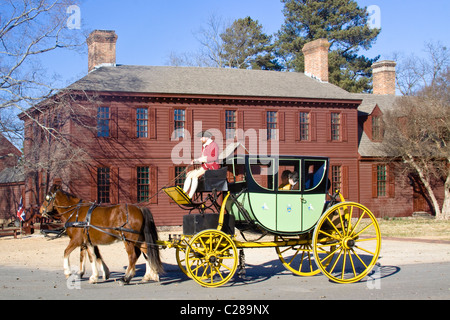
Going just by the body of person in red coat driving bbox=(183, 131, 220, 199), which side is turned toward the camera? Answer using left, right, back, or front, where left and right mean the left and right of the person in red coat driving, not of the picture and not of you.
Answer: left

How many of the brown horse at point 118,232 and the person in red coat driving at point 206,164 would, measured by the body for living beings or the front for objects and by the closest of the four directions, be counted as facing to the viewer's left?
2

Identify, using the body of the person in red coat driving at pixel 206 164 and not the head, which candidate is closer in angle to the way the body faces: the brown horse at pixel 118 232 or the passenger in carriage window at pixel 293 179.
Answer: the brown horse

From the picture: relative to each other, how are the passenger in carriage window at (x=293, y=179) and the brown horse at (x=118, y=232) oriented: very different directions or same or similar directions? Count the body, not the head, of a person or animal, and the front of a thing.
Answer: same or similar directions

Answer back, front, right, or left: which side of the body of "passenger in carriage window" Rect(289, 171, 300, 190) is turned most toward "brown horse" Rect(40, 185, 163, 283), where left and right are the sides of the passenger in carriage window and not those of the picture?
front

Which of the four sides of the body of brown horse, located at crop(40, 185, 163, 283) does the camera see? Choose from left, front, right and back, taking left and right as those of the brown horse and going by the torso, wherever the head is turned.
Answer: left

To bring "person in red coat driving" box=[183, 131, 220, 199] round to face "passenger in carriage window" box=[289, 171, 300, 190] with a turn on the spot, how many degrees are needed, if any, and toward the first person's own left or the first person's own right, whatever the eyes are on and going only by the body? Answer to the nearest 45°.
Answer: approximately 180°

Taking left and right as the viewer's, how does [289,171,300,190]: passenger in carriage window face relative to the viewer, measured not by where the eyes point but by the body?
facing to the left of the viewer

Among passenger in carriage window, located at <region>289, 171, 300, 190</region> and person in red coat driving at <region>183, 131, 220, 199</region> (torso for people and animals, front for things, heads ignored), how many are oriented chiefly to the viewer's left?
2

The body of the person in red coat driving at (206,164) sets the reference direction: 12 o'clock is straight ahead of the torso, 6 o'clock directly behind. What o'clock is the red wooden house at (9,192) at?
The red wooden house is roughly at 2 o'clock from the person in red coat driving.

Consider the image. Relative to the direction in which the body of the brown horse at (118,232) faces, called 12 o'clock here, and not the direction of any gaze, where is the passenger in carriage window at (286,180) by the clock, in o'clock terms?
The passenger in carriage window is roughly at 6 o'clock from the brown horse.

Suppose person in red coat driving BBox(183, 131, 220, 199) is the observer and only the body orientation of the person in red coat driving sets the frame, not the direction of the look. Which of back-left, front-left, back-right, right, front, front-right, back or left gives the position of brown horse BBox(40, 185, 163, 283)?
front

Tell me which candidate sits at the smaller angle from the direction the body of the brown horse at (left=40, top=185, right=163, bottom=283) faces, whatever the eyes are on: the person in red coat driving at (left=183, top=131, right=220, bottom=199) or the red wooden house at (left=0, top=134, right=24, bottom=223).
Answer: the red wooden house

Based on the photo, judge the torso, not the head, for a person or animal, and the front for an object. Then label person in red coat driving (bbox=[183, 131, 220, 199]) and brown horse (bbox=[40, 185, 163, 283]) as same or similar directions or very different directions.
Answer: same or similar directions
